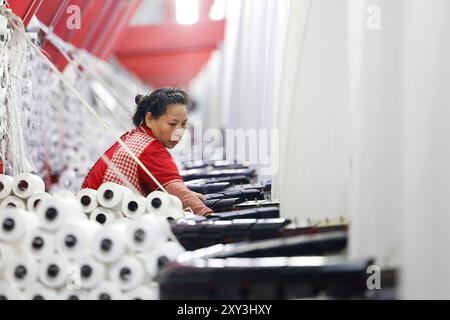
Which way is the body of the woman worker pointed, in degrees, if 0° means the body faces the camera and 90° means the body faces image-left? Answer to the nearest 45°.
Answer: approximately 270°

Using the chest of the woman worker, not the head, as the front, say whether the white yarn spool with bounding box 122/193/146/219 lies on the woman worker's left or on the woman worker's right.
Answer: on the woman worker's right

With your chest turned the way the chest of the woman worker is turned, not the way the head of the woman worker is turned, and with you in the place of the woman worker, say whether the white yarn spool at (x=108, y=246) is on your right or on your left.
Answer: on your right

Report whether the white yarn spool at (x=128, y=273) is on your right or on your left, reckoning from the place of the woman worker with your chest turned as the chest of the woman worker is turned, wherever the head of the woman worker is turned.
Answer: on your right

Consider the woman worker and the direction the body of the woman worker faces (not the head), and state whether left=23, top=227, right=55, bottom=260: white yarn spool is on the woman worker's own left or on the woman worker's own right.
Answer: on the woman worker's own right

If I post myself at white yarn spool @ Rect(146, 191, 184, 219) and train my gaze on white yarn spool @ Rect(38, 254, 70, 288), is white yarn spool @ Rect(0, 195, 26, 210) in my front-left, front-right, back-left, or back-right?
front-right

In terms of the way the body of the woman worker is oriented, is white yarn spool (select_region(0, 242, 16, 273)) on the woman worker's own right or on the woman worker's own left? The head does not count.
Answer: on the woman worker's own right

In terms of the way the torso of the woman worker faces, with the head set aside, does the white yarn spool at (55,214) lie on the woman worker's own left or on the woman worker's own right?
on the woman worker's own right

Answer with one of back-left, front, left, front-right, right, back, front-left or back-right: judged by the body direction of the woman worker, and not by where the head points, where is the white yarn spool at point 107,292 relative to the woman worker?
right

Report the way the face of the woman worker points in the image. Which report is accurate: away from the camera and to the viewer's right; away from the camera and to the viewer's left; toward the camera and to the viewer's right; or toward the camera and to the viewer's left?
toward the camera and to the viewer's right

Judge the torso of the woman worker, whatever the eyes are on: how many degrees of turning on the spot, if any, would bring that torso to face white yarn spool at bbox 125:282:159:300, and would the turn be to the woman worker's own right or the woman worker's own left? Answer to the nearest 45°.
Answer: approximately 90° to the woman worker's own right
